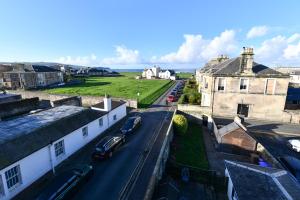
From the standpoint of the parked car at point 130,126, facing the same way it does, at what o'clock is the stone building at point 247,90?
The stone building is roughly at 7 o'clock from the parked car.

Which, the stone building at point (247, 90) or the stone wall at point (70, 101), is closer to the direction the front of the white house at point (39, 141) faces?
the stone building

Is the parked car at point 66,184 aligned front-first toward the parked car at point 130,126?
yes

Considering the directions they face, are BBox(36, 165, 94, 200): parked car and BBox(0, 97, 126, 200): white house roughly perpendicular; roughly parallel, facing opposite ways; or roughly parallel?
roughly perpendicular

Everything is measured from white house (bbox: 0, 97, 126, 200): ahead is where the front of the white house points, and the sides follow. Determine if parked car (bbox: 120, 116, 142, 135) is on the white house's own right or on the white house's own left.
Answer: on the white house's own left

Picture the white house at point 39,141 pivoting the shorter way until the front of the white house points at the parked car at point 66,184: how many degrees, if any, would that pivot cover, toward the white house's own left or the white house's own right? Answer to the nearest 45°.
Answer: approximately 45° to the white house's own right

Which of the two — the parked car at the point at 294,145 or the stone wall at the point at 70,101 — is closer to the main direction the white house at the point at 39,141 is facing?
the parked car

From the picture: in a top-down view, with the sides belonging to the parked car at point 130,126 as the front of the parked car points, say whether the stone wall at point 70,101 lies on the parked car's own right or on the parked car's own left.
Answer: on the parked car's own right

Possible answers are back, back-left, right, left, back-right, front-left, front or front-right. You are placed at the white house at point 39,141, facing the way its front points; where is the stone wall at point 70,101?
back-left

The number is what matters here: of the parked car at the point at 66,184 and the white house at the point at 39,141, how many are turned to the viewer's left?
0

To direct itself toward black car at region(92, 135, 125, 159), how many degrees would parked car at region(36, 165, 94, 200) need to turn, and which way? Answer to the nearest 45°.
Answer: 0° — it already faces it
